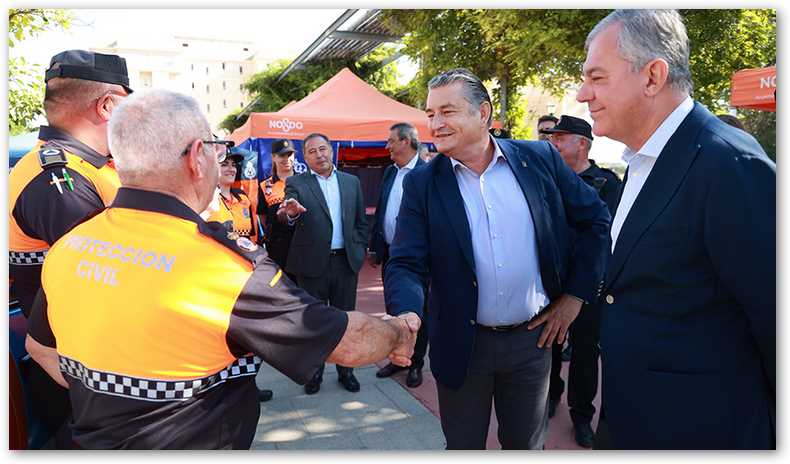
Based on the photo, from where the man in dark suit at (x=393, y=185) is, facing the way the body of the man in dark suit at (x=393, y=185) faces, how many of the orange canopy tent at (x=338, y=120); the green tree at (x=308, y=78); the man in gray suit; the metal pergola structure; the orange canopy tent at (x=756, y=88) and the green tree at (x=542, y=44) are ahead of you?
1

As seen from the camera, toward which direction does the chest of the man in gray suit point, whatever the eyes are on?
toward the camera

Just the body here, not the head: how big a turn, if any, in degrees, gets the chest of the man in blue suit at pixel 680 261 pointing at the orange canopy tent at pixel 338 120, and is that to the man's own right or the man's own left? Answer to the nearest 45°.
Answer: approximately 45° to the man's own right

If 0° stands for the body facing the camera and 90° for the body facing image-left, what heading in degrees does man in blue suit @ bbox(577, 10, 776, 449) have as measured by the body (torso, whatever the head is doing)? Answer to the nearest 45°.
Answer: approximately 90°

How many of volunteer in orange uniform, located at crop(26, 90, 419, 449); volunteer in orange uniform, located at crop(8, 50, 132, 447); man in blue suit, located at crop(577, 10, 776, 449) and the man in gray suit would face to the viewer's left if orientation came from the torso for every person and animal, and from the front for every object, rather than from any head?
1

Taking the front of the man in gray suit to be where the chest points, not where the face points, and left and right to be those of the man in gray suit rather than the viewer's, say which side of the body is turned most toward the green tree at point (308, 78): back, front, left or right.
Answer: back

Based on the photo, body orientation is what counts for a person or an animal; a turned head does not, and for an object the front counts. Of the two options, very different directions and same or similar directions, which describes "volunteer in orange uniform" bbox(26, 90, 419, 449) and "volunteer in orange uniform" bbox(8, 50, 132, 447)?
same or similar directions

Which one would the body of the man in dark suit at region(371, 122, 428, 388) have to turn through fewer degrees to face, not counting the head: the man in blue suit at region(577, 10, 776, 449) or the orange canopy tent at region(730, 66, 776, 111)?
the man in blue suit

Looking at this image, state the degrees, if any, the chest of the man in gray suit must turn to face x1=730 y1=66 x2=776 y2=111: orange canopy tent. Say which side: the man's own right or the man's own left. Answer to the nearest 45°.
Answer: approximately 90° to the man's own left

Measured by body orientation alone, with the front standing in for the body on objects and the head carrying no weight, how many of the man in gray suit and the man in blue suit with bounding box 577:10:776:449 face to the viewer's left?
1

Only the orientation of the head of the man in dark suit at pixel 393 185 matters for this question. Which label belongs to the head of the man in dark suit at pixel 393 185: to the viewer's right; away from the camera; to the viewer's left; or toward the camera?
to the viewer's left

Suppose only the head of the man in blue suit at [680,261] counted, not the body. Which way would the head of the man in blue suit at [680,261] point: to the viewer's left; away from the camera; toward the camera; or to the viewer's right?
to the viewer's left

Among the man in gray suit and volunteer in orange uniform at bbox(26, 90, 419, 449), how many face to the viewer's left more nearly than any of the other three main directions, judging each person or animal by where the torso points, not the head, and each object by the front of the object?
0

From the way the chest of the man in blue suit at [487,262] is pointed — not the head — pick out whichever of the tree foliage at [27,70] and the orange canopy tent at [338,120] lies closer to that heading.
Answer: the tree foliage

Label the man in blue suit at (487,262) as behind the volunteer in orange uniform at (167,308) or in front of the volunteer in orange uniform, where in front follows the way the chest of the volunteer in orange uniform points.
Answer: in front

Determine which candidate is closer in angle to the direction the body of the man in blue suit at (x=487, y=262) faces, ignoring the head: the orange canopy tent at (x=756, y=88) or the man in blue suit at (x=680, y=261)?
the man in blue suit

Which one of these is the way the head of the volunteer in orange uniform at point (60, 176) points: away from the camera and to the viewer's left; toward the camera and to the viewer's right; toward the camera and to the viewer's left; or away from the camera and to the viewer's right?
away from the camera and to the viewer's right
